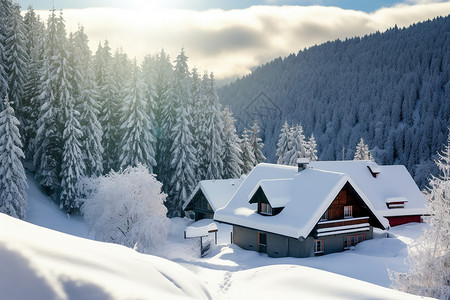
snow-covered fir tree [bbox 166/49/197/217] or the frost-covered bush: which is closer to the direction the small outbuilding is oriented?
the frost-covered bush

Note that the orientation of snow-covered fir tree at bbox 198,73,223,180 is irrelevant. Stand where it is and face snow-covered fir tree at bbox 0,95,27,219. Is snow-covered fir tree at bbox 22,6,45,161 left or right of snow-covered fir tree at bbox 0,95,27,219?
right

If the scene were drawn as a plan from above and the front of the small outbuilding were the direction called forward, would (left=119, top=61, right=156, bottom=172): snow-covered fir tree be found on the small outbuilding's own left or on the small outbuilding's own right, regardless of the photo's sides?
on the small outbuilding's own right

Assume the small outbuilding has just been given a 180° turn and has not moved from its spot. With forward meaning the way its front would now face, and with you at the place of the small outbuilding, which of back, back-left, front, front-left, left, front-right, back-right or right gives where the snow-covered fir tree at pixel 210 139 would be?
front-left

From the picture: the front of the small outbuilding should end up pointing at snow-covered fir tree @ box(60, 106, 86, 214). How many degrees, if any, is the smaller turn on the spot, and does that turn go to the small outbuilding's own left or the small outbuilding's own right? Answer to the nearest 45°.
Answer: approximately 45° to the small outbuilding's own right

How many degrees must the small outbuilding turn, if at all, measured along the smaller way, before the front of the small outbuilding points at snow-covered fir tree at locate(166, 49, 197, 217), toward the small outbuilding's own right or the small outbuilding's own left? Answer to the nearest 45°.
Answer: approximately 90° to the small outbuilding's own right

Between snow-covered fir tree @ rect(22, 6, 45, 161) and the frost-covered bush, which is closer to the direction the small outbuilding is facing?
the frost-covered bush

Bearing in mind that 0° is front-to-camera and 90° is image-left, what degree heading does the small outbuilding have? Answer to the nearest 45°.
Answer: approximately 45°

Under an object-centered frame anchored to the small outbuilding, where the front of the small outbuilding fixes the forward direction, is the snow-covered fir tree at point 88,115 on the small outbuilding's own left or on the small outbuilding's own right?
on the small outbuilding's own right
